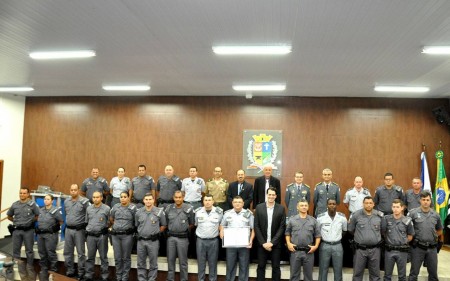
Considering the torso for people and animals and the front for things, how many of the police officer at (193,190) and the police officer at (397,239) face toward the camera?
2

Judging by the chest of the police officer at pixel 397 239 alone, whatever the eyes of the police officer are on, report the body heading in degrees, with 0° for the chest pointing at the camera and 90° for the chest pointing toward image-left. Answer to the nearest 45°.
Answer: approximately 0°

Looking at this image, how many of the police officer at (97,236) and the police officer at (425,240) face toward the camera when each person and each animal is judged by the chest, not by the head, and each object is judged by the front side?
2

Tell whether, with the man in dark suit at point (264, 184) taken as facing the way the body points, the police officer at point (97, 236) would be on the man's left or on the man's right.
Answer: on the man's right

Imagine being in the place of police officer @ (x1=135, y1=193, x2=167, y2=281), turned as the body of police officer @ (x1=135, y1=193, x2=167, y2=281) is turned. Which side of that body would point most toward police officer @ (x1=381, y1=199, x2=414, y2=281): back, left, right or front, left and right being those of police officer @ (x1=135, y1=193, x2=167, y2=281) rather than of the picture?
left

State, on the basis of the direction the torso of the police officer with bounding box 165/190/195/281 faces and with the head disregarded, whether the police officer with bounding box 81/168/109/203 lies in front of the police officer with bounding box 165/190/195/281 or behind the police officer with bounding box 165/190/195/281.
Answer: behind

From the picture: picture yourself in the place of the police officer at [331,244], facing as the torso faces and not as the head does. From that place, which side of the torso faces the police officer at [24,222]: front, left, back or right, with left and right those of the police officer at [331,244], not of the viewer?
right
